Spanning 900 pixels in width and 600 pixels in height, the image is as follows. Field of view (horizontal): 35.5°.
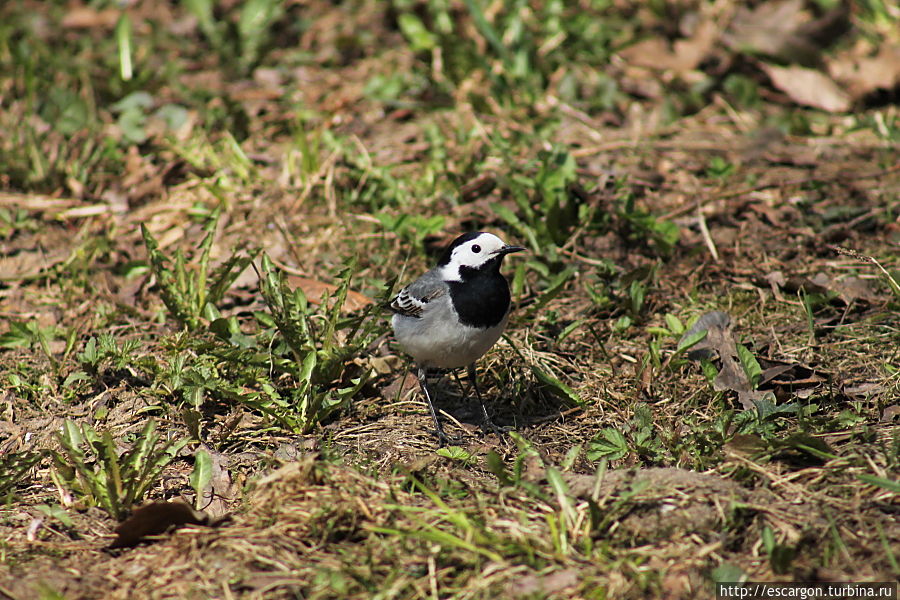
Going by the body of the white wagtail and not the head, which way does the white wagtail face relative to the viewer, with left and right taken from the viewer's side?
facing the viewer and to the right of the viewer

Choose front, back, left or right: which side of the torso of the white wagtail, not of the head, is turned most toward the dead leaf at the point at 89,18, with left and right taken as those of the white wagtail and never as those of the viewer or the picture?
back

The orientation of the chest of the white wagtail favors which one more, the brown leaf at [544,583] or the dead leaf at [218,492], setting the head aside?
the brown leaf

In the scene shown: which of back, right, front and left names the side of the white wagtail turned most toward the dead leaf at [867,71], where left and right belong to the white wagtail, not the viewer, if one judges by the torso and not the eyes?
left

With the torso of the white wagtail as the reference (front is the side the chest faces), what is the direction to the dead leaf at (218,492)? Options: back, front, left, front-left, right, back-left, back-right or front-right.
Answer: right

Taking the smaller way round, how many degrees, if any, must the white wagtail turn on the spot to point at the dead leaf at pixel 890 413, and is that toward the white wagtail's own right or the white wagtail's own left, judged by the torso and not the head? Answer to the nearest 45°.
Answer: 0° — it already faces it

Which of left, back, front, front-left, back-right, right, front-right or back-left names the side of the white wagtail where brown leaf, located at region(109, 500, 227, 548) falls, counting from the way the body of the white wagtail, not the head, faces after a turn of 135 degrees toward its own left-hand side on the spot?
back-left

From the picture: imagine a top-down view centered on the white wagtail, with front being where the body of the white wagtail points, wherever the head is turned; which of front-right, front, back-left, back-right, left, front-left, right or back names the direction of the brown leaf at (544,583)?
front-right

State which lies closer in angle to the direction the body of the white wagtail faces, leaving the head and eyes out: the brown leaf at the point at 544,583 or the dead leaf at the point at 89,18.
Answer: the brown leaf

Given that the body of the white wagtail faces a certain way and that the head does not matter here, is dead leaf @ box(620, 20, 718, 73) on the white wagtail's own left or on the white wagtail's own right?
on the white wagtail's own left

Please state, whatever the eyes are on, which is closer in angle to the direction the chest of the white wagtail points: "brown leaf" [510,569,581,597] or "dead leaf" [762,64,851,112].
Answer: the brown leaf
